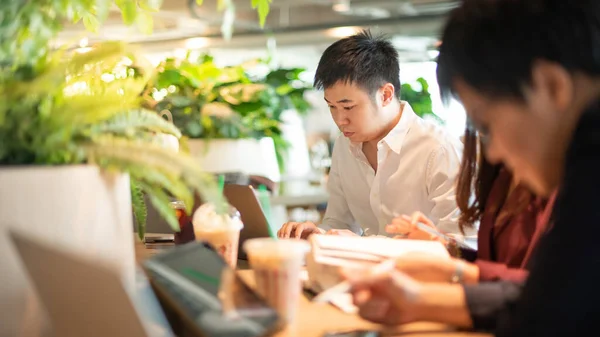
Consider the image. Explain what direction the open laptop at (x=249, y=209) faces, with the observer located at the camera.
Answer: facing away from the viewer and to the right of the viewer

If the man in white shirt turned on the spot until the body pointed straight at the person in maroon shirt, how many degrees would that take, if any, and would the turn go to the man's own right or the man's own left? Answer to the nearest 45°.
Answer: approximately 45° to the man's own left

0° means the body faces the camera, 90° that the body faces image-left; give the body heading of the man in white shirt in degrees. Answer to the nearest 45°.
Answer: approximately 45°

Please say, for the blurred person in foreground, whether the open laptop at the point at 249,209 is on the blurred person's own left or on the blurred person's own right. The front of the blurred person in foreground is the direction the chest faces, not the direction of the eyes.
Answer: on the blurred person's own right

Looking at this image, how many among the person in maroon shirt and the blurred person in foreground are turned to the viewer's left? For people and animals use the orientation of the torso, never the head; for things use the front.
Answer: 2

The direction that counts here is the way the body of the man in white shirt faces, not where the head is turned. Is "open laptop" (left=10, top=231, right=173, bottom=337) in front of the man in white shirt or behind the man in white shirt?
in front

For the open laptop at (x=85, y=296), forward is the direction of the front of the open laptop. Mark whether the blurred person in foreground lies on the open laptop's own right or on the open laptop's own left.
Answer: on the open laptop's own right

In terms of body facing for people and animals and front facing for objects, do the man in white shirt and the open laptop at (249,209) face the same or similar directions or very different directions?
very different directions

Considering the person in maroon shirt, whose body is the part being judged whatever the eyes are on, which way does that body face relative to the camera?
to the viewer's left

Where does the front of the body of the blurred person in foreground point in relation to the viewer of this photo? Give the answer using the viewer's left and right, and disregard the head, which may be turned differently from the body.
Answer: facing to the left of the viewer

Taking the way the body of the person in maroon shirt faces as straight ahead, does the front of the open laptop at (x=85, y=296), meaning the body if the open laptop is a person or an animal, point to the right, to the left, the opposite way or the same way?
to the right
